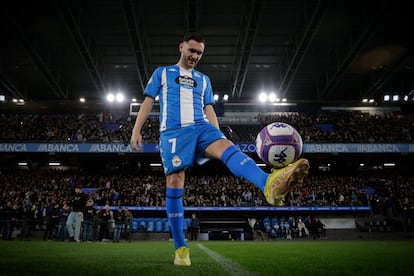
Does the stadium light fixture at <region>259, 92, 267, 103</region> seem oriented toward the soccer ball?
yes

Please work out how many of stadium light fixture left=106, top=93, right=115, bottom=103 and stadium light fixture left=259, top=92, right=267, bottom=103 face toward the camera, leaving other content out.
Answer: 2

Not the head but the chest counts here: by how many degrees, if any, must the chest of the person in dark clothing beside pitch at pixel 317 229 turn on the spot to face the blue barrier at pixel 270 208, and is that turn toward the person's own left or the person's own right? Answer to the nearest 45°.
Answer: approximately 90° to the person's own right

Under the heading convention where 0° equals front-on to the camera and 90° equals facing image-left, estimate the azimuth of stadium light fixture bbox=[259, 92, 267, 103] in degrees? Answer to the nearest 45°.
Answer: approximately 0°

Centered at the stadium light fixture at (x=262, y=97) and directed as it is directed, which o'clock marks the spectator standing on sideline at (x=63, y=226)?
The spectator standing on sideline is roughly at 1 o'clock from the stadium light fixture.

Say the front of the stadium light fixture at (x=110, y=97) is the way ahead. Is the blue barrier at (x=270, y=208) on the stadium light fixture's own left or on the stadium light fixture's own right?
on the stadium light fixture's own left

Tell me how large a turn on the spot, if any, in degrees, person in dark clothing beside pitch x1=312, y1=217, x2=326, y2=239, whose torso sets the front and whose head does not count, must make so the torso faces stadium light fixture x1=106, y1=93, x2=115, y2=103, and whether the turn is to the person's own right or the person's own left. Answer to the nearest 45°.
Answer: approximately 90° to the person's own right
